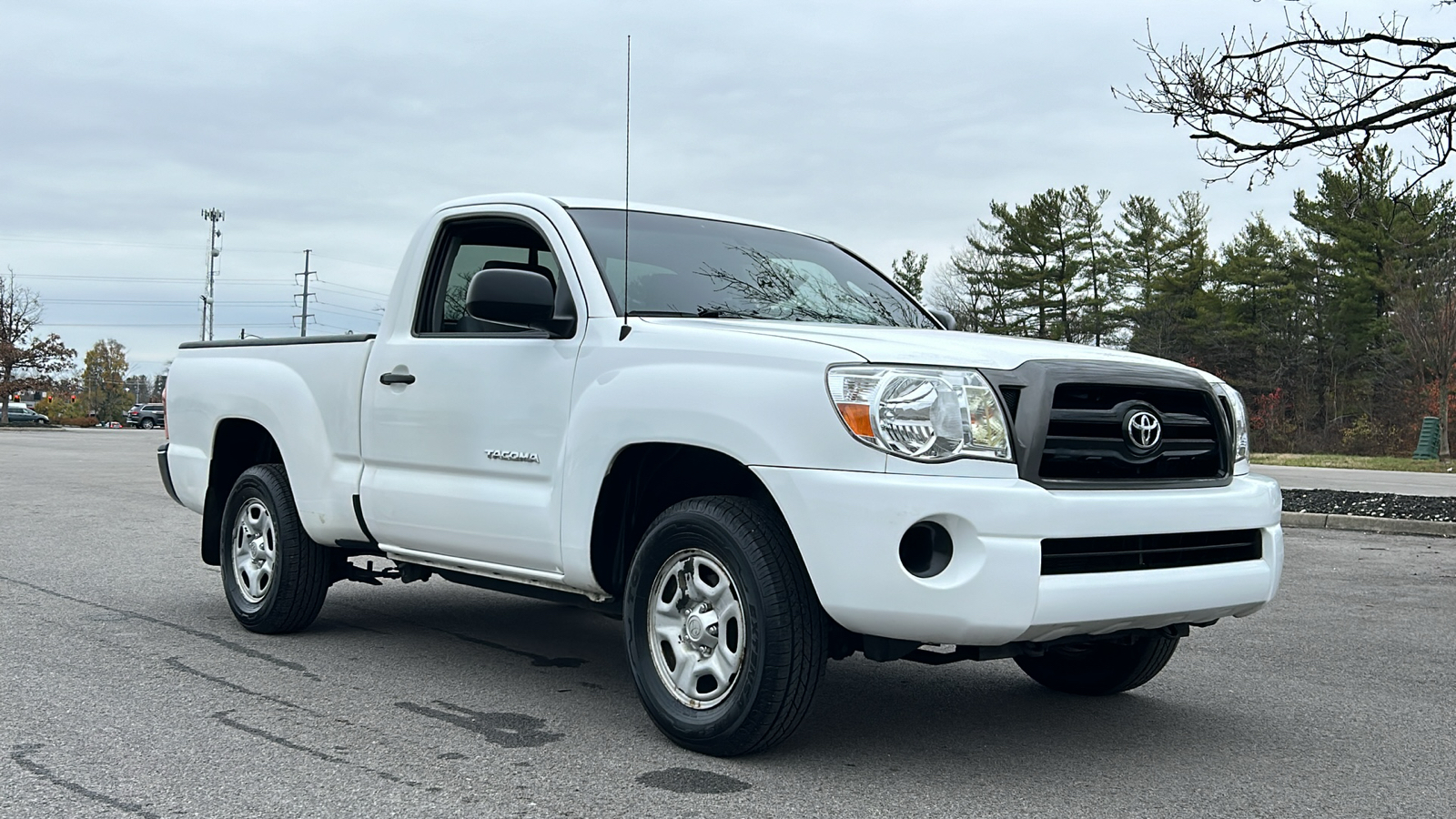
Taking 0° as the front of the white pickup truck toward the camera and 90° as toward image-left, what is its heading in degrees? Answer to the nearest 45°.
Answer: approximately 315°

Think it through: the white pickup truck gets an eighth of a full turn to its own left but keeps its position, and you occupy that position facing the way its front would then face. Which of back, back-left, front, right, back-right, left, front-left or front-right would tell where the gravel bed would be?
front-left
